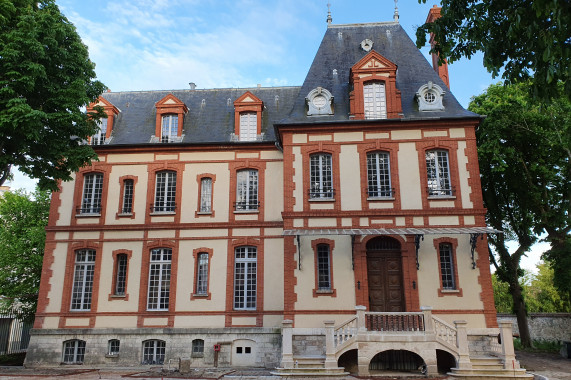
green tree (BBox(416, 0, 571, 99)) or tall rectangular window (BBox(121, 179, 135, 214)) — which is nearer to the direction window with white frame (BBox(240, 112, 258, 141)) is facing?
the green tree

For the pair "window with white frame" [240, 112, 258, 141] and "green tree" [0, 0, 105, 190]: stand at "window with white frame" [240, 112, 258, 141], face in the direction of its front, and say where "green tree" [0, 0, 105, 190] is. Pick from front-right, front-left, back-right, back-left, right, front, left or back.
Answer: front-right

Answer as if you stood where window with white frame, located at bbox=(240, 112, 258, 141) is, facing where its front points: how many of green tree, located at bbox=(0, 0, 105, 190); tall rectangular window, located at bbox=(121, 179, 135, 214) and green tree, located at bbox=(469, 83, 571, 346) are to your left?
1

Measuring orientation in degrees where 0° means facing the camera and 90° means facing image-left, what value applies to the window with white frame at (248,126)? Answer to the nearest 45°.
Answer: approximately 0°

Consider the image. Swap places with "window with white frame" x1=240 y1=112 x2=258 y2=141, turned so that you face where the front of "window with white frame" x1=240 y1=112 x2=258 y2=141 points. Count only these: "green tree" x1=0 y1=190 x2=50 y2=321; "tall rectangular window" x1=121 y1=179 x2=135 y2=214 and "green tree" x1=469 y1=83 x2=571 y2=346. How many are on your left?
1

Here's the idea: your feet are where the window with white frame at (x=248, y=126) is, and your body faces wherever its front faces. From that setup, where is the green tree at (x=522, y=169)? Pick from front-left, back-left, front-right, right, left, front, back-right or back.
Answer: left

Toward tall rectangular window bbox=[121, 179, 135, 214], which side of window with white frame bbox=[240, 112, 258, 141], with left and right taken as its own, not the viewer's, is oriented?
right

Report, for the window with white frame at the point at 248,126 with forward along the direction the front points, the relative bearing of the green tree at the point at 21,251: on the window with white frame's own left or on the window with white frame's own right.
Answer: on the window with white frame's own right
